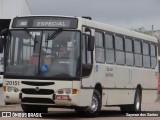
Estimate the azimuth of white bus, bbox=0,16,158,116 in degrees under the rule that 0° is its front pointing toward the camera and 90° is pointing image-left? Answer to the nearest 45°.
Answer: approximately 45°
